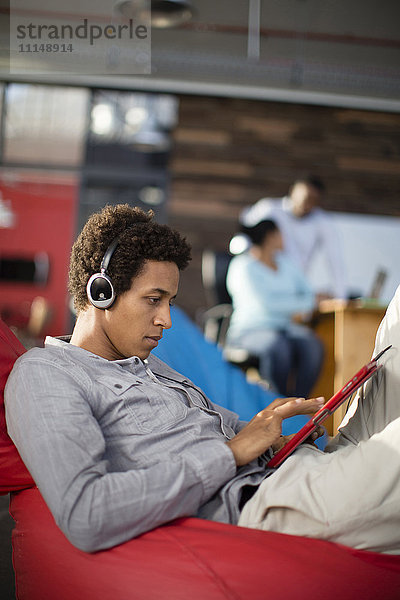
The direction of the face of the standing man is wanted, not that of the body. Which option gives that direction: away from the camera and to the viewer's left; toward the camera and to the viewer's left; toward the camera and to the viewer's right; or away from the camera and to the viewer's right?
toward the camera and to the viewer's left

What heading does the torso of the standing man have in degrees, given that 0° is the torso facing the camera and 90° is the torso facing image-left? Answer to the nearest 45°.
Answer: approximately 0°

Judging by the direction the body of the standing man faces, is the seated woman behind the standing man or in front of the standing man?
in front

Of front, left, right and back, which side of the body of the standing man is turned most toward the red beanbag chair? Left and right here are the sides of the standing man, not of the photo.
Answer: front

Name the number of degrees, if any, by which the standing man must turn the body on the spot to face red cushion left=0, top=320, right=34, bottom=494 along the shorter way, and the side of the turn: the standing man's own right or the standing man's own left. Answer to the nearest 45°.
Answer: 0° — they already face it
